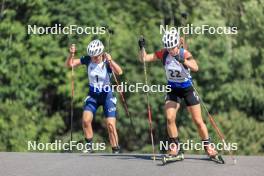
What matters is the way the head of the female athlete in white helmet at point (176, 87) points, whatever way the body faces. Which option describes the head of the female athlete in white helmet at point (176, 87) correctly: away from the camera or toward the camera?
toward the camera

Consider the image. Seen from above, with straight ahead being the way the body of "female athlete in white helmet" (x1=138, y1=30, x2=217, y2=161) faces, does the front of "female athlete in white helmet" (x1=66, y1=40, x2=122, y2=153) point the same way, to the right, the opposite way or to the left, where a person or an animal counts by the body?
the same way

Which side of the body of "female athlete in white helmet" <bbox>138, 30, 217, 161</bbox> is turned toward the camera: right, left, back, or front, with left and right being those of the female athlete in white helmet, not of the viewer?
front

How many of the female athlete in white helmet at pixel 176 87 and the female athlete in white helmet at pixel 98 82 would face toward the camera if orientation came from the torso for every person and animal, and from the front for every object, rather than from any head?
2

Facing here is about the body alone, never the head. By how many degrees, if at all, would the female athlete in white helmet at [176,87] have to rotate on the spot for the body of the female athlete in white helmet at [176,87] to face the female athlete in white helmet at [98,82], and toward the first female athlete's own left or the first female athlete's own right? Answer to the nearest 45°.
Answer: approximately 135° to the first female athlete's own right

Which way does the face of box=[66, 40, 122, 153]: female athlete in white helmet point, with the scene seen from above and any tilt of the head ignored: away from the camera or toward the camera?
toward the camera

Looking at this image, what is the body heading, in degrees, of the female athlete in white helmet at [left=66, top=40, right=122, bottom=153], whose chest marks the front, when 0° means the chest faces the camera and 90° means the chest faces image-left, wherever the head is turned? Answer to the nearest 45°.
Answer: approximately 0°

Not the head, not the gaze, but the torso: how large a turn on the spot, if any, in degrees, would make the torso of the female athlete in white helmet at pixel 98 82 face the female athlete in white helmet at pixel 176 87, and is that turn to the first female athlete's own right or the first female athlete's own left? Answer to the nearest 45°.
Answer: approximately 45° to the first female athlete's own left
